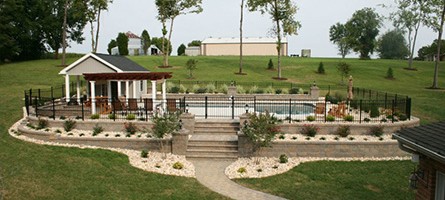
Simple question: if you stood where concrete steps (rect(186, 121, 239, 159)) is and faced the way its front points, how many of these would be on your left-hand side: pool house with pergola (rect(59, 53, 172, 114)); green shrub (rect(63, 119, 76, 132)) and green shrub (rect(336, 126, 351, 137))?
1

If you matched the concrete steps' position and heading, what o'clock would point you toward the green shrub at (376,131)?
The green shrub is roughly at 9 o'clock from the concrete steps.

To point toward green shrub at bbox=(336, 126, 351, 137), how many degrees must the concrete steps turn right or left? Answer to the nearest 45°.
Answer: approximately 90° to its left

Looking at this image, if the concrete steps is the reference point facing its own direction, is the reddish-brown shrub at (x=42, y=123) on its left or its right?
on its right

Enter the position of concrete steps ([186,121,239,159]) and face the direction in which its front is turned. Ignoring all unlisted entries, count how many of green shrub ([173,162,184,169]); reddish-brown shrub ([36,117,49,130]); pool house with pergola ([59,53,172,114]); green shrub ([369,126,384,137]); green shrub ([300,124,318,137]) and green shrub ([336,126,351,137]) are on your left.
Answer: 3

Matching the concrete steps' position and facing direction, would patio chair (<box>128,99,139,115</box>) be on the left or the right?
on its right

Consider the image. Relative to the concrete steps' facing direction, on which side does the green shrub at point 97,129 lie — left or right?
on its right

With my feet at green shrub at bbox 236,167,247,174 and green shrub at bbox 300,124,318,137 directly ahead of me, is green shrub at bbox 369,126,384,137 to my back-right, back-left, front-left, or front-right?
front-right

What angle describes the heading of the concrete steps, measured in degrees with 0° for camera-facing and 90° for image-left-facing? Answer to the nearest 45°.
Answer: approximately 0°

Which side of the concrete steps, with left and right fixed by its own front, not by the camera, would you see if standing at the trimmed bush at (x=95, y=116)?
right

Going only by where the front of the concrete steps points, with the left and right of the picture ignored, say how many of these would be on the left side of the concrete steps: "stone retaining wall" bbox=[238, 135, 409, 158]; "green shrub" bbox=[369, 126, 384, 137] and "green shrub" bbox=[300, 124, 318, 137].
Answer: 3

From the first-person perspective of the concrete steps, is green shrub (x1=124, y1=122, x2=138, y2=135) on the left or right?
on its right

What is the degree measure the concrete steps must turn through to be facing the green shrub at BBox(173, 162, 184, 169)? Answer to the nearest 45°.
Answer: approximately 45° to its right

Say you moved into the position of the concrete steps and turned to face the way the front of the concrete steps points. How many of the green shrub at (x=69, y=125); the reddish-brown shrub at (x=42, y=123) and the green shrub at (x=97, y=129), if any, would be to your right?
3

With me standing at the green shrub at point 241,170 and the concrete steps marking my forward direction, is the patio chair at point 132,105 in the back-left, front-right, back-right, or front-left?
front-left

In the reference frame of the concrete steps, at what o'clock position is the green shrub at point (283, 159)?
The green shrub is roughly at 10 o'clock from the concrete steps.

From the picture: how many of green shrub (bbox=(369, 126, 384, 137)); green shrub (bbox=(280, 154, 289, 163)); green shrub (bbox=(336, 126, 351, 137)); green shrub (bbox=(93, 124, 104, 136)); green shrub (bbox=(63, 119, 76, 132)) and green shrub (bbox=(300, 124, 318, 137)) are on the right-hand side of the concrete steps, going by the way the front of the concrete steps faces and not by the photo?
2

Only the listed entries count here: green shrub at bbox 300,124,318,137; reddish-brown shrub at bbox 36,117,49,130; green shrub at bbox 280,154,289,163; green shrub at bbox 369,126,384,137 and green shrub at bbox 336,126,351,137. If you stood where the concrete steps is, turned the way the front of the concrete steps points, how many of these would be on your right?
1

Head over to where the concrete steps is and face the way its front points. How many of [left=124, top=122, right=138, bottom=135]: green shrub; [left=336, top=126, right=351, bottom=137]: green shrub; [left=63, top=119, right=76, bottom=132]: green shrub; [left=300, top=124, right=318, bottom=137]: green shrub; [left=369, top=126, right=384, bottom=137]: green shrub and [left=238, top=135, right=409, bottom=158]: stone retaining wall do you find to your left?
4

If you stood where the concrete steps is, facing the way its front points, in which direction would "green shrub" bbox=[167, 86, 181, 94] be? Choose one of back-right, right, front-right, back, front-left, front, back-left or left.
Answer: back

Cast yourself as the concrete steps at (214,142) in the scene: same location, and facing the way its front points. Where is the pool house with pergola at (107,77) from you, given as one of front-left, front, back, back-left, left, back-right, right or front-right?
back-right
